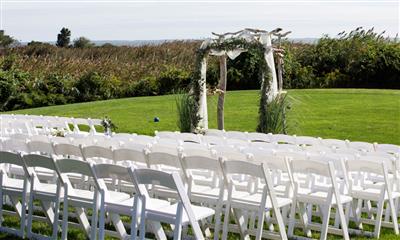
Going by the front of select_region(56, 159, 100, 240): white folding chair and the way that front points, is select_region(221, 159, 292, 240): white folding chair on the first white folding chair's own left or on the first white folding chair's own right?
on the first white folding chair's own right

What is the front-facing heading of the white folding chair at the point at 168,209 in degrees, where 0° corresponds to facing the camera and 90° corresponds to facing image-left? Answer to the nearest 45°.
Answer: approximately 225°

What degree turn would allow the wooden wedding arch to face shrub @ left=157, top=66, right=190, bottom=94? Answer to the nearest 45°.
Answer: approximately 135° to its right

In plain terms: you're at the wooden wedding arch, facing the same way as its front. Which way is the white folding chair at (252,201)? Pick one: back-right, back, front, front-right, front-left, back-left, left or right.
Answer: front-left

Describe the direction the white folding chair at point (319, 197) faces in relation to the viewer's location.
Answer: facing away from the viewer and to the right of the viewer

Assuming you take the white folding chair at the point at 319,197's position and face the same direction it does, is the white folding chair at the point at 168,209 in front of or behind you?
behind

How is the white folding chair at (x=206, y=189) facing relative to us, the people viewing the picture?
facing away from the viewer and to the right of the viewer

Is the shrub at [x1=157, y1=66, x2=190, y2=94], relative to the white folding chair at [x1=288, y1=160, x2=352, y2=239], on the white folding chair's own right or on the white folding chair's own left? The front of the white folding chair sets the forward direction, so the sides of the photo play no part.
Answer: on the white folding chair's own left

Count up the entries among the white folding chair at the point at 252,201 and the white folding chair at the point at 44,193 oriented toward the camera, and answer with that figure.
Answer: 0

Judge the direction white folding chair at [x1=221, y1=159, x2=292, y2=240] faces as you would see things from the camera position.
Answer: facing away from the viewer and to the right of the viewer

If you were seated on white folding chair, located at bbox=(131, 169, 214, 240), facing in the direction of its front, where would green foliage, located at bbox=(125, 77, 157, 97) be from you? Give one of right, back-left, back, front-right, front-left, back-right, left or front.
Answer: front-left

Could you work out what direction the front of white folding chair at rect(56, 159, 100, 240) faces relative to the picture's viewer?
facing away from the viewer and to the right of the viewer

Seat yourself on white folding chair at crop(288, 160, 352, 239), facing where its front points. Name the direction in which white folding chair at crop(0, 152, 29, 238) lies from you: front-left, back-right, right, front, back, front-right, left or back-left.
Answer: back-left
